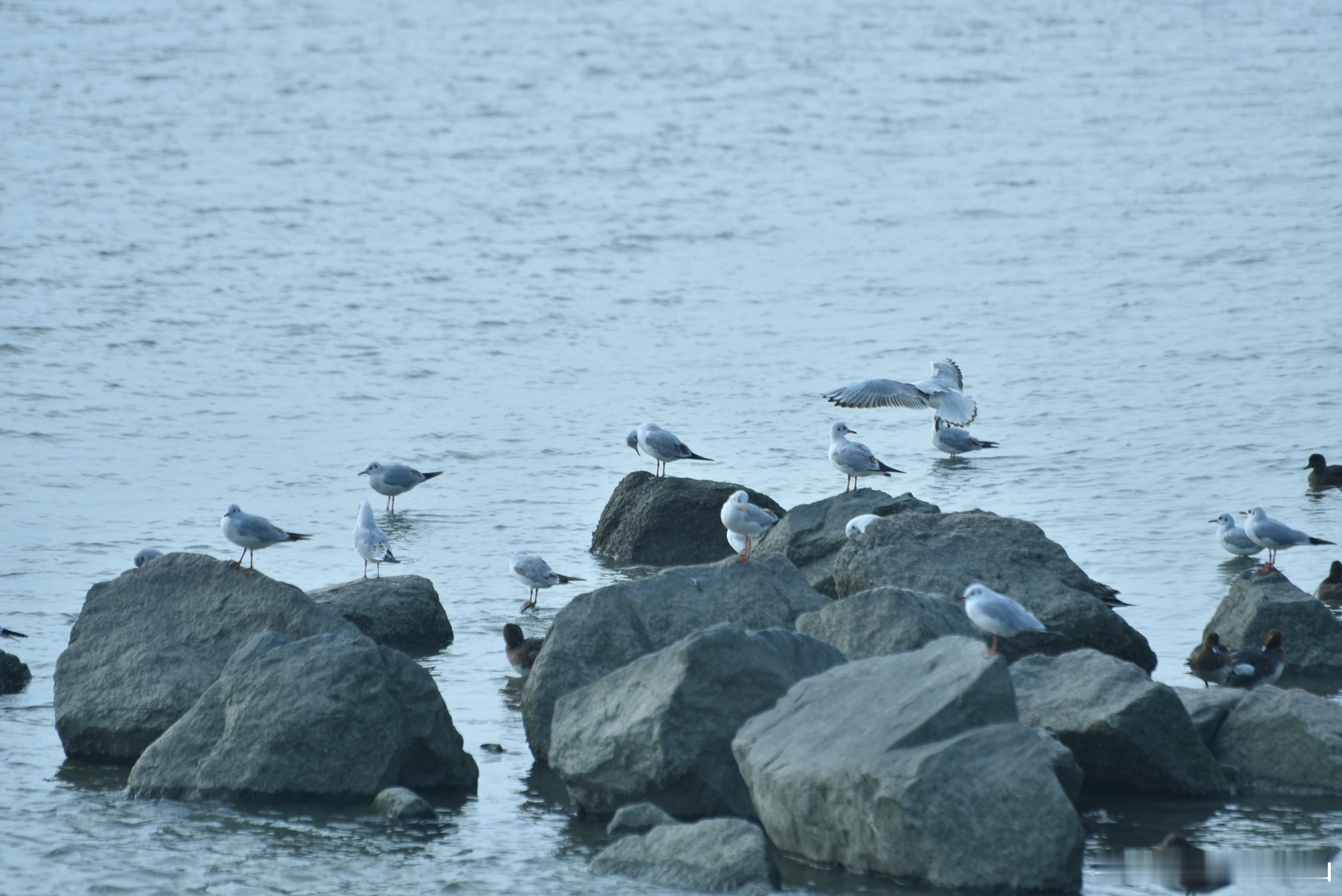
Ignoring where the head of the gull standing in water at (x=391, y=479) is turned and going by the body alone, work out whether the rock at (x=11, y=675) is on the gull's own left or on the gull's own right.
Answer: on the gull's own left

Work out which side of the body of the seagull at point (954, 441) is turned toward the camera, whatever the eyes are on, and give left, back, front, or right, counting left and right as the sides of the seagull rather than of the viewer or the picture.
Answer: left

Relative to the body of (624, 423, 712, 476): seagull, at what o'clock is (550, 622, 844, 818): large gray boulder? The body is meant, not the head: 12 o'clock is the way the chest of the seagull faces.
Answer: The large gray boulder is roughly at 9 o'clock from the seagull.

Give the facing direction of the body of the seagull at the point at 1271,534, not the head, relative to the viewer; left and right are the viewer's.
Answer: facing to the left of the viewer

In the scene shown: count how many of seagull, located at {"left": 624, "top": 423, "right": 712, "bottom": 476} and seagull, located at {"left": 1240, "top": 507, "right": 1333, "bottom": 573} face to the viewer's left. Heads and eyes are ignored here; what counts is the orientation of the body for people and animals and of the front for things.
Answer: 2

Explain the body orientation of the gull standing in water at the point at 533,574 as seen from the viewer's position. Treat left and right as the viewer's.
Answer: facing to the left of the viewer

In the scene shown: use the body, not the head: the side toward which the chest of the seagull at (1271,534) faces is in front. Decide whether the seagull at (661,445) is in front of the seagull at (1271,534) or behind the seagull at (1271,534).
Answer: in front

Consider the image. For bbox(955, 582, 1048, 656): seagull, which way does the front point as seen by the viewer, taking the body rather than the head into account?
to the viewer's left

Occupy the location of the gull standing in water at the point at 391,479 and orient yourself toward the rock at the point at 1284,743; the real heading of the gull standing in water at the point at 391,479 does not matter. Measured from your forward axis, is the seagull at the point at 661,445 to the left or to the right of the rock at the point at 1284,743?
left

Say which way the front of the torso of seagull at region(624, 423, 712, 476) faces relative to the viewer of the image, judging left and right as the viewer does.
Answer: facing to the left of the viewer

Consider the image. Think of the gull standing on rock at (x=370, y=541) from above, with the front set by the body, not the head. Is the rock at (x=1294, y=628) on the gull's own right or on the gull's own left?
on the gull's own left

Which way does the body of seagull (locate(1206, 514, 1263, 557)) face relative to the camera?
to the viewer's left

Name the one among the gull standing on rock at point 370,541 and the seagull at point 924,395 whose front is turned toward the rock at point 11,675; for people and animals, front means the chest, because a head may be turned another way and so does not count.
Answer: the gull standing on rock
